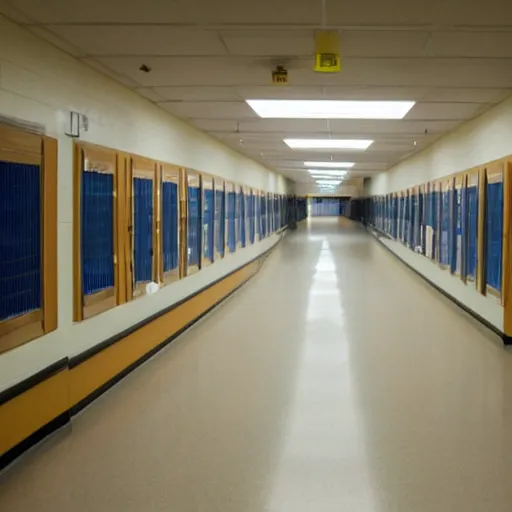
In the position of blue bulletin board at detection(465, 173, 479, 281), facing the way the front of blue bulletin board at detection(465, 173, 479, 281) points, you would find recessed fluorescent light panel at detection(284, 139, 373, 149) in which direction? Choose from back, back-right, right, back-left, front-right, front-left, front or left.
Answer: front-right

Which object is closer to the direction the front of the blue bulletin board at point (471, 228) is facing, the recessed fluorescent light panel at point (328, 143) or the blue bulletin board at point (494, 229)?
the recessed fluorescent light panel

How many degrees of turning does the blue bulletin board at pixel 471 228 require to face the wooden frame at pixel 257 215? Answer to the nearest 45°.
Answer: approximately 45° to its right

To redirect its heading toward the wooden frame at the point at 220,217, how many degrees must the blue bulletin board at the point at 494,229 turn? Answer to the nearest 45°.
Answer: approximately 45° to its right

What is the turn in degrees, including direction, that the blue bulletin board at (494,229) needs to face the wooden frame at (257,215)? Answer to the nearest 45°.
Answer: approximately 45° to its right

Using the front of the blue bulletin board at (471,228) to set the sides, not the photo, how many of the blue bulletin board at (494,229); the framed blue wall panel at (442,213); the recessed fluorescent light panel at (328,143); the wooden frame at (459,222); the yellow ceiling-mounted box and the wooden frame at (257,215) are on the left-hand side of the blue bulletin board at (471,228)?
2

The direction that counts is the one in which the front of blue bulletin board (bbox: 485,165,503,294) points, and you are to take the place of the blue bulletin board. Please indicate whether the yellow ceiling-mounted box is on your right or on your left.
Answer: on your left

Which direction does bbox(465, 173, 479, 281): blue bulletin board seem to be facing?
to the viewer's left

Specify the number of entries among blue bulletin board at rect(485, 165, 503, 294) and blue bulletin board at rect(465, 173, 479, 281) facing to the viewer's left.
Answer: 2

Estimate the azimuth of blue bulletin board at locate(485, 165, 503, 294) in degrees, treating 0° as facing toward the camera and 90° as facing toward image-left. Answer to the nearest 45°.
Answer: approximately 90°

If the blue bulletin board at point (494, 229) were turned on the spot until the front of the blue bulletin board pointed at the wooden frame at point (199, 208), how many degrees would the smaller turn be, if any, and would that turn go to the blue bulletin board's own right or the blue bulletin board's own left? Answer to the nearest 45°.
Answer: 0° — it already faces it
